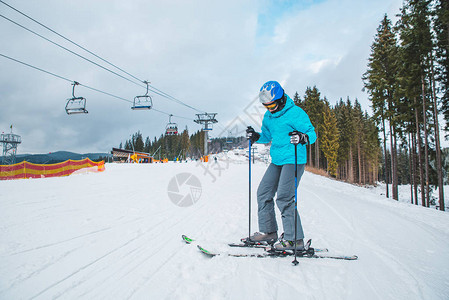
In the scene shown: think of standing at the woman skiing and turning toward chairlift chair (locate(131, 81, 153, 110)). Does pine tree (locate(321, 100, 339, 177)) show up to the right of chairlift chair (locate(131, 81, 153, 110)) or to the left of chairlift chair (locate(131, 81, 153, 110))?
right

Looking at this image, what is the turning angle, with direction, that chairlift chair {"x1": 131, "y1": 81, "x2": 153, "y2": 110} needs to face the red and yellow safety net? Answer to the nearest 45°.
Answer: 0° — it already faces it

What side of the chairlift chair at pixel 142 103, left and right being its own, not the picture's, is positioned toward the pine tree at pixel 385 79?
left

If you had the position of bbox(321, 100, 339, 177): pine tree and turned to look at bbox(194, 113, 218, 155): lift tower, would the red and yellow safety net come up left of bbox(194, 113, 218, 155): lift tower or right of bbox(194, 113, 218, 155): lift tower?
left

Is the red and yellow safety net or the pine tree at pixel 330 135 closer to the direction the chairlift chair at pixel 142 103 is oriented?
the red and yellow safety net

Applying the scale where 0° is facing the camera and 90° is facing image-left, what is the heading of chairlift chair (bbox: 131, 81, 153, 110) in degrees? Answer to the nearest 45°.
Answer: approximately 45°

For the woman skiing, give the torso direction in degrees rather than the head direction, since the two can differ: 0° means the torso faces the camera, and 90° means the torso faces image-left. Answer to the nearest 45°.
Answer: approximately 45°

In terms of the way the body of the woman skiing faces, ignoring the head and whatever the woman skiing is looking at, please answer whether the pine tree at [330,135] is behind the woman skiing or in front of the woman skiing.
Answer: behind

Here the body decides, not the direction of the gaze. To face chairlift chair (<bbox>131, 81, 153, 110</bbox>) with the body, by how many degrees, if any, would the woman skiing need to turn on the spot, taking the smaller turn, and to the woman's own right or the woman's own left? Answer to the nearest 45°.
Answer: approximately 90° to the woman's own right
